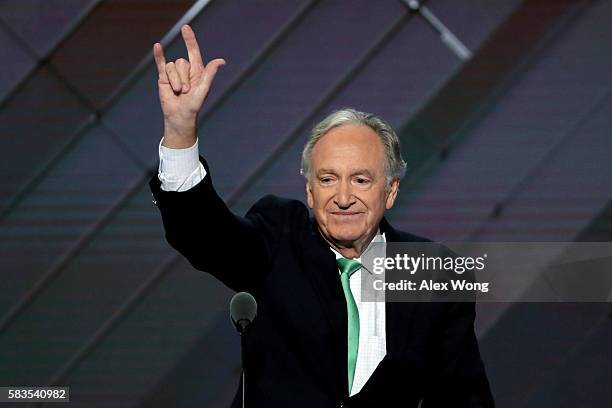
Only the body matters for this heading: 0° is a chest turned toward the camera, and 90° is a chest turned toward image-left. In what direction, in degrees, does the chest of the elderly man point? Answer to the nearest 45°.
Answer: approximately 0°
